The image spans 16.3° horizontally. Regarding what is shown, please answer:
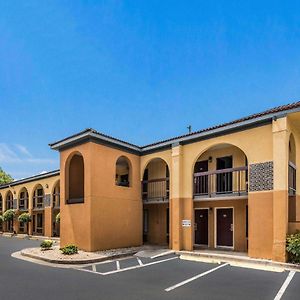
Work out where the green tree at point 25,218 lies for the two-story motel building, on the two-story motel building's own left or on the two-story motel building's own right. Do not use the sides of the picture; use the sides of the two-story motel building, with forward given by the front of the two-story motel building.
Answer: on the two-story motel building's own right

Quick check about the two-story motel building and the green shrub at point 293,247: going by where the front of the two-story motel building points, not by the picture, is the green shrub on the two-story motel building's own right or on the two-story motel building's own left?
on the two-story motel building's own left

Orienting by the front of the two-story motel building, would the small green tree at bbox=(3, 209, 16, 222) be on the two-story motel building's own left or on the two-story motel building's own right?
on the two-story motel building's own right

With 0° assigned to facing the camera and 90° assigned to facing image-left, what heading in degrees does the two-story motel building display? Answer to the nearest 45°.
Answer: approximately 45°
